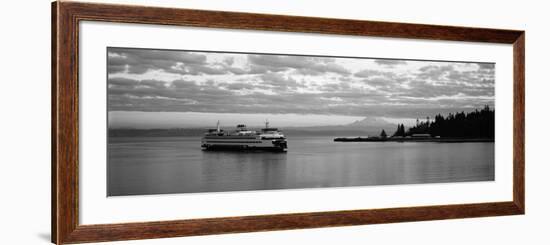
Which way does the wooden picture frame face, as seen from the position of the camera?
facing the viewer and to the right of the viewer
